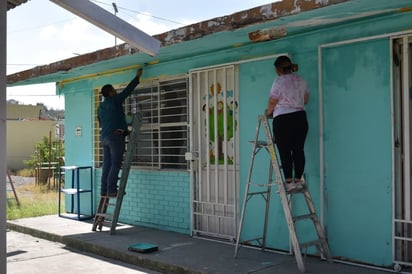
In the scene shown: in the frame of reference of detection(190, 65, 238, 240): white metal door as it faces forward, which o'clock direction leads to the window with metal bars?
The window with metal bars is roughly at 3 o'clock from the white metal door.

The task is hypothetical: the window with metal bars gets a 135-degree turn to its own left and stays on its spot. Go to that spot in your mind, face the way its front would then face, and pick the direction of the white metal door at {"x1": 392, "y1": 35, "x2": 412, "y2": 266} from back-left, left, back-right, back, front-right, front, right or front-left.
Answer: front-right

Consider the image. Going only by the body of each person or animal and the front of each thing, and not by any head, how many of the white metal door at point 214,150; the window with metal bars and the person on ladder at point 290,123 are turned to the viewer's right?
0

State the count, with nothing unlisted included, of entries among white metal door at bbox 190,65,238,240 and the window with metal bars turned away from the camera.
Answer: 0

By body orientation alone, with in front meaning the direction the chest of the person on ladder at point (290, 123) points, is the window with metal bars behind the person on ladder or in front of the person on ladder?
in front

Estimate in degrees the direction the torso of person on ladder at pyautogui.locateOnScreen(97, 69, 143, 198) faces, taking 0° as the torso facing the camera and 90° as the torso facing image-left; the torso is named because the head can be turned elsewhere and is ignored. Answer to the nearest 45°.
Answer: approximately 225°

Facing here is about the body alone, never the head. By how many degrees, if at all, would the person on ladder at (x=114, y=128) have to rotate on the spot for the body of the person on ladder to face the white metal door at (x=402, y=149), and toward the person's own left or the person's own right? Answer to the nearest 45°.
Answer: approximately 90° to the person's own right

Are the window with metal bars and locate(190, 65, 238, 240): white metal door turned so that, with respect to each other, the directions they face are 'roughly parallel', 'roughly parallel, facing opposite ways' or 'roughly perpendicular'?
roughly parallel

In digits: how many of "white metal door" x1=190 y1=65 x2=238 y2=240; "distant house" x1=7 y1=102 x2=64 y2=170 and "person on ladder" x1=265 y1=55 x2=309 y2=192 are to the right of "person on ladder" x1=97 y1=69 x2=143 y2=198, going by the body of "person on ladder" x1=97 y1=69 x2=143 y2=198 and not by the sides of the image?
2

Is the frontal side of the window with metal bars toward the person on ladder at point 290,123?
no

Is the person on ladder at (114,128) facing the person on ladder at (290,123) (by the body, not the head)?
no

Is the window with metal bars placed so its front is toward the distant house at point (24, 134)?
no

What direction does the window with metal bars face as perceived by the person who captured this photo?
facing the viewer and to the left of the viewer
